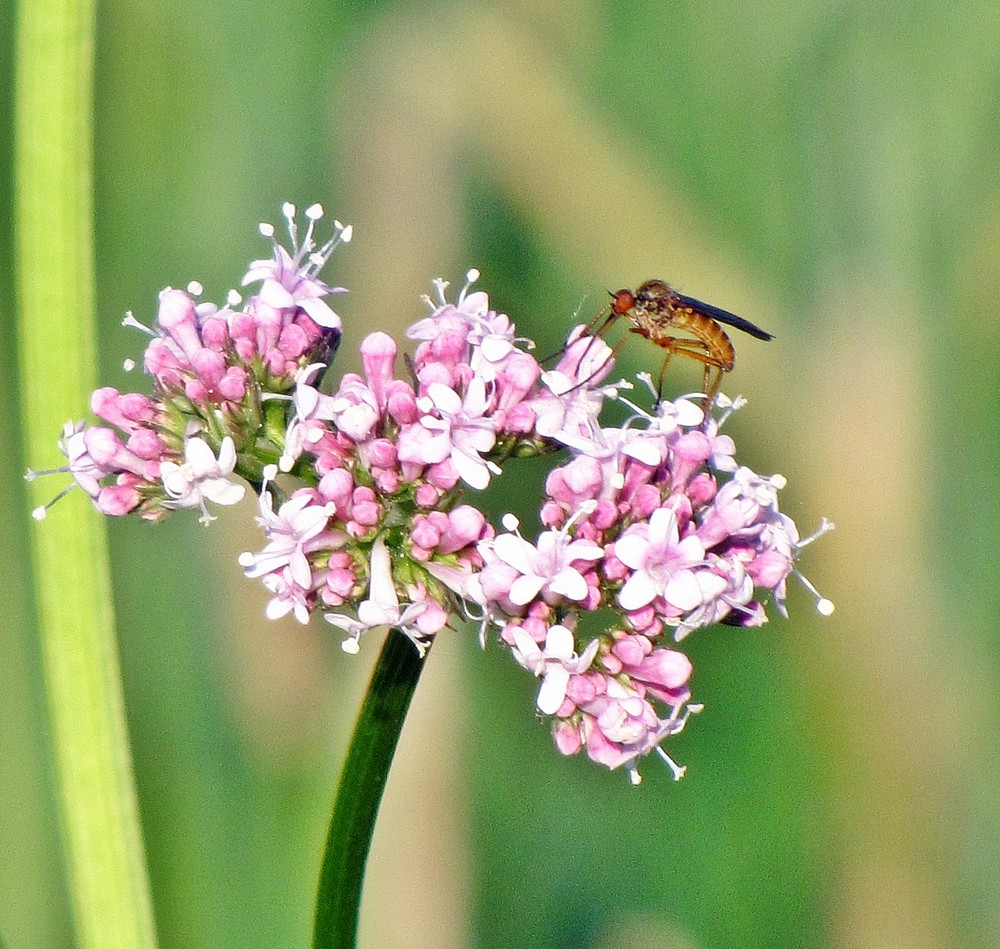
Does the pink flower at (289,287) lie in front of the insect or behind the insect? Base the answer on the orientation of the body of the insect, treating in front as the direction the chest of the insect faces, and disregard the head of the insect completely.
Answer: in front

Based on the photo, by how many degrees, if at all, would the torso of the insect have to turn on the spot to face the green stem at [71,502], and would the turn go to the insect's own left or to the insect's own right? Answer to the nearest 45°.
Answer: approximately 45° to the insect's own left

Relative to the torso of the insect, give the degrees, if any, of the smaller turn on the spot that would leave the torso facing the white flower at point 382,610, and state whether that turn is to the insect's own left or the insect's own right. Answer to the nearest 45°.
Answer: approximately 45° to the insect's own left

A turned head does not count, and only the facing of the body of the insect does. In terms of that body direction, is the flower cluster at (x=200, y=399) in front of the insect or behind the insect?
in front

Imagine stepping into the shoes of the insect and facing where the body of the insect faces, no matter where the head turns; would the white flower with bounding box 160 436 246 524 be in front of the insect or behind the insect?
in front

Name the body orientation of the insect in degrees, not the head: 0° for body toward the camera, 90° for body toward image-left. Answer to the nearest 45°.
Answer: approximately 90°
